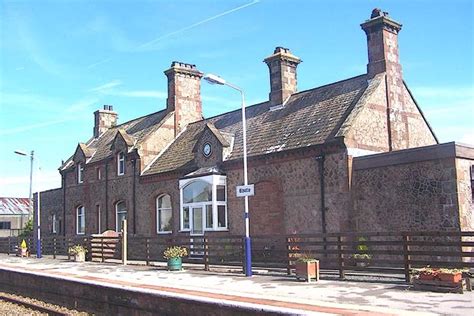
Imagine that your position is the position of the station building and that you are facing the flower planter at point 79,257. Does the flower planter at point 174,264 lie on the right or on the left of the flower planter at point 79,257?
left

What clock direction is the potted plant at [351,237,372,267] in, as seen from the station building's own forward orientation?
The potted plant is roughly at 10 o'clock from the station building.

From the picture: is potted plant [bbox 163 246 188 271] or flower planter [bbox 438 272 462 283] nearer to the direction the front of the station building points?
the potted plant

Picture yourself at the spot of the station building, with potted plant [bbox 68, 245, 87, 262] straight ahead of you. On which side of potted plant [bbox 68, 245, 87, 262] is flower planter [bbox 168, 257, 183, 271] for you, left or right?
left

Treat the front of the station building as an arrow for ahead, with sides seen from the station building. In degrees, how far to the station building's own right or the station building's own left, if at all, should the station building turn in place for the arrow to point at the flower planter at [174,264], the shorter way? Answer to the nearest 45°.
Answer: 0° — it already faces it

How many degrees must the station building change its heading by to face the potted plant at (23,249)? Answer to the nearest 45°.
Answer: approximately 90° to its right

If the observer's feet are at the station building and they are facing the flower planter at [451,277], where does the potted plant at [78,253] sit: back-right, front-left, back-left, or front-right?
back-right

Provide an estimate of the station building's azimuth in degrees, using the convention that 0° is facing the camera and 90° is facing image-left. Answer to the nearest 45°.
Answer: approximately 45°

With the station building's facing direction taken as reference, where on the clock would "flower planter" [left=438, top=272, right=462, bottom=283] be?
The flower planter is roughly at 10 o'clock from the station building.

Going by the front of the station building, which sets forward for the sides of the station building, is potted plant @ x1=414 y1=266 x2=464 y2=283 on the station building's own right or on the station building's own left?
on the station building's own left
